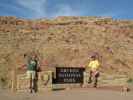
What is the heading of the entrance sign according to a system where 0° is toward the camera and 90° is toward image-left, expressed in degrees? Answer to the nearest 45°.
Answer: approximately 0°
